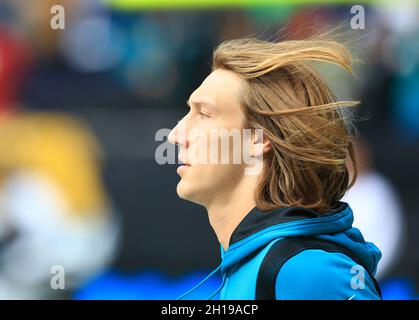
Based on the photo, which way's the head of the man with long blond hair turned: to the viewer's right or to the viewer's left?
to the viewer's left

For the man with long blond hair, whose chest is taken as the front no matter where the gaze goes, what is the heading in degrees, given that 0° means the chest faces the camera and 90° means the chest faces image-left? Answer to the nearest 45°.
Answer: approximately 90°
